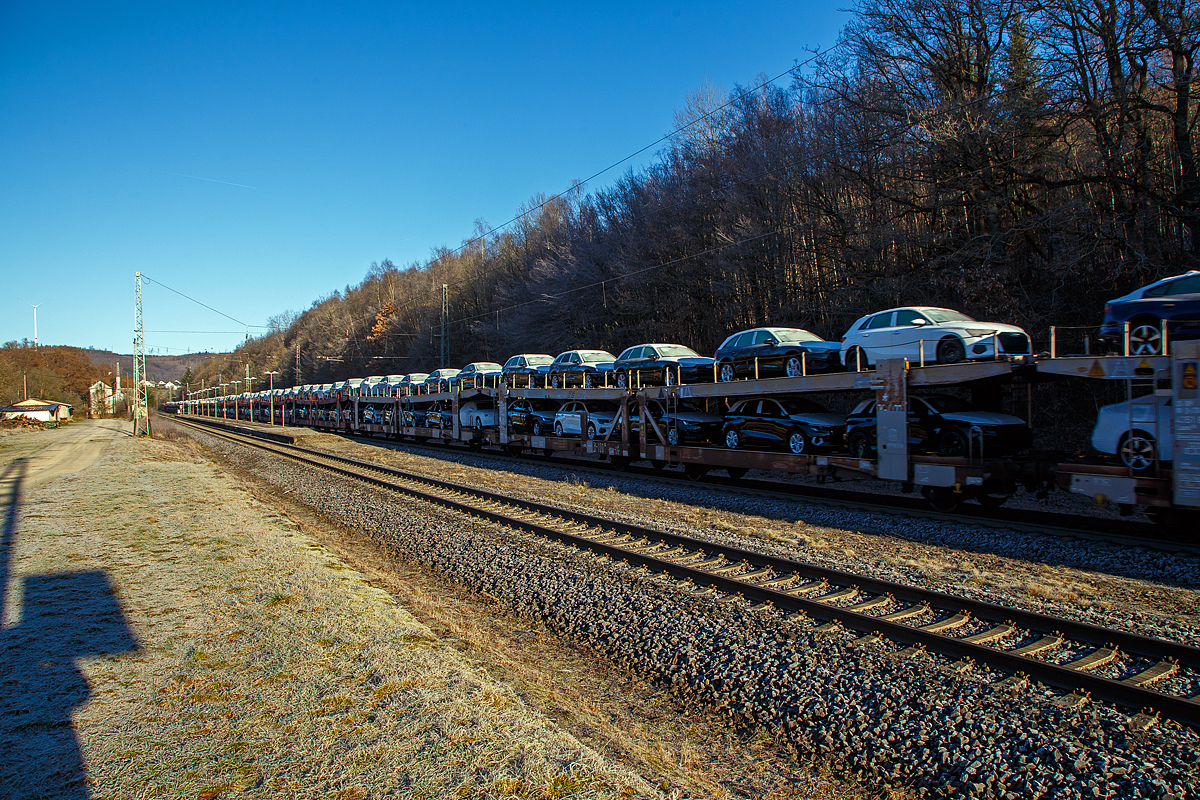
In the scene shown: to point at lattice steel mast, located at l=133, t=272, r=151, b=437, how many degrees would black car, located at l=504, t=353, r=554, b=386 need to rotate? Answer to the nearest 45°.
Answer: approximately 180°

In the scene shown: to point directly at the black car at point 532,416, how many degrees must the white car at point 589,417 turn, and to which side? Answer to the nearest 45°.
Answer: approximately 180°

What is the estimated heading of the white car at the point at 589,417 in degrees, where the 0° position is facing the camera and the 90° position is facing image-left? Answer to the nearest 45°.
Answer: approximately 315°

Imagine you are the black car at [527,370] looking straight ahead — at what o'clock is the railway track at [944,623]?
The railway track is roughly at 1 o'clock from the black car.

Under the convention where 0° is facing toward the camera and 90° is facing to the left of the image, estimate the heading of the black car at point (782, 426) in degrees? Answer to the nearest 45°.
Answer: approximately 315°

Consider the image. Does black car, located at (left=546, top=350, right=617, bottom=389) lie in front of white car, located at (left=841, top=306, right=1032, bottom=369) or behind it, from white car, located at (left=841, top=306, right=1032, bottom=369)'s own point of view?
behind

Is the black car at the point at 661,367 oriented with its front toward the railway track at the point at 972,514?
yes

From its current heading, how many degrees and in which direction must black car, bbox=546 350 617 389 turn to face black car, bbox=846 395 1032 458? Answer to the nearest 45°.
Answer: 0° — it already faces it

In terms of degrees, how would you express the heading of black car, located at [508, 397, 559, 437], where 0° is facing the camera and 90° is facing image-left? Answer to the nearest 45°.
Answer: approximately 315°

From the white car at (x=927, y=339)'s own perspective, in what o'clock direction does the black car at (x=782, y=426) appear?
The black car is roughly at 5 o'clock from the white car.

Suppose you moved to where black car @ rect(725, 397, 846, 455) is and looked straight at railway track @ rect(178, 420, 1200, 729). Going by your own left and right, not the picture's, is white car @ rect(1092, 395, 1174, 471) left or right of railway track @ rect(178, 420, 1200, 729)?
left

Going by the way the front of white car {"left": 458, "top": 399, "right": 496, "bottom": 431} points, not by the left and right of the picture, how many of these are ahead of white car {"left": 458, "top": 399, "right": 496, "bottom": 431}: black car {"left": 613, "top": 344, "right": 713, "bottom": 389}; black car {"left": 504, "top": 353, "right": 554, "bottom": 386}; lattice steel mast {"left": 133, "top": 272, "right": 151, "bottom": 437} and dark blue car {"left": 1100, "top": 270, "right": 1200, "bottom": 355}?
3

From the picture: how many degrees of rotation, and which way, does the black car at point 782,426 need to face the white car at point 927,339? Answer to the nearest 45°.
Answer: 0° — it already faces it

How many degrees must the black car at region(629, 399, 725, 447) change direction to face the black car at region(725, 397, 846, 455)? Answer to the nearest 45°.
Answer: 0° — it already faces it

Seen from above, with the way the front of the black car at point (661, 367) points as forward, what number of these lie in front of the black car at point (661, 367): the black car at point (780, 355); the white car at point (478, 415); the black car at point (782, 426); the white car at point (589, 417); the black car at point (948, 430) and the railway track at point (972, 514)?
4
